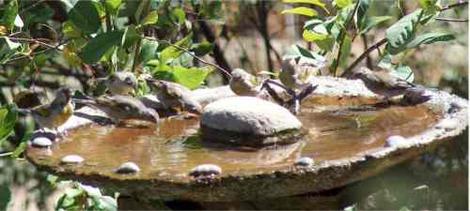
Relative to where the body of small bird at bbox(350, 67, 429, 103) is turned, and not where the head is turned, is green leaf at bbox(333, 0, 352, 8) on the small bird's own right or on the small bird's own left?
on the small bird's own right

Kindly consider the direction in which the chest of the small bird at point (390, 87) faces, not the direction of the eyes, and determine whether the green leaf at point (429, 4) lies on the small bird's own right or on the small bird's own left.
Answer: on the small bird's own right

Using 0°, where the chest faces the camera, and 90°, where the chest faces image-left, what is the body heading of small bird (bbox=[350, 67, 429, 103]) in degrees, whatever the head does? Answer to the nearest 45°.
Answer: approximately 90°
